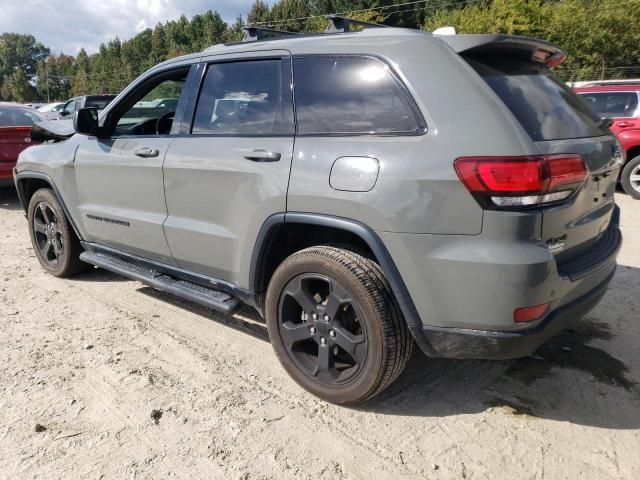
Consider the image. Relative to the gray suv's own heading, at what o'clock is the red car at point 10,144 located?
The red car is roughly at 12 o'clock from the gray suv.

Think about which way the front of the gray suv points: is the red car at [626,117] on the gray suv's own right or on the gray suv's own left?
on the gray suv's own right

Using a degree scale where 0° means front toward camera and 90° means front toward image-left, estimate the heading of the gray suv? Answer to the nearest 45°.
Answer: approximately 135°
